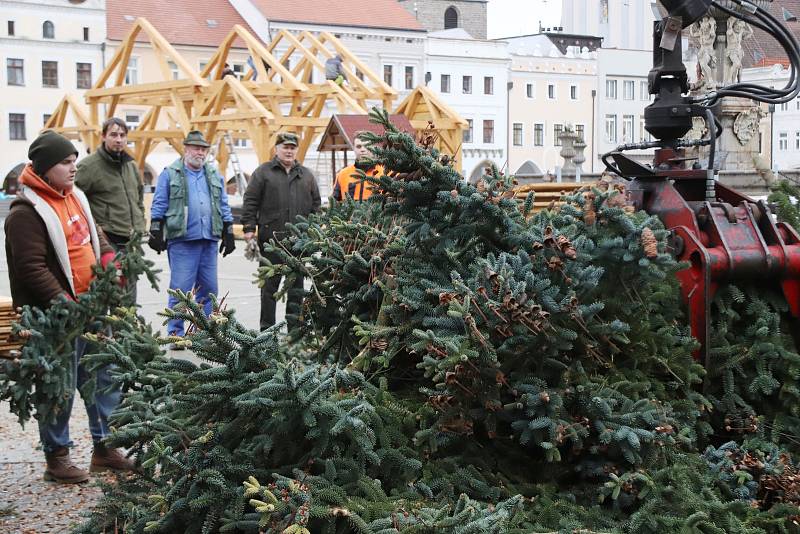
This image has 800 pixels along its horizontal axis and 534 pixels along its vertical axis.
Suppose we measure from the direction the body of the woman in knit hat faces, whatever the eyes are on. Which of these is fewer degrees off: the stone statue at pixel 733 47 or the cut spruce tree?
the cut spruce tree

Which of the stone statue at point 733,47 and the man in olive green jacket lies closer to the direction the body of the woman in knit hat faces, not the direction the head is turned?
the stone statue

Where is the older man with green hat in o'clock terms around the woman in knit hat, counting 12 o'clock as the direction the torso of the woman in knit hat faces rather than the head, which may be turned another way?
The older man with green hat is roughly at 8 o'clock from the woman in knit hat.

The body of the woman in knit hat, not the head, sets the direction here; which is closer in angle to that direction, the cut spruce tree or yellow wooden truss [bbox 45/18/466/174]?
the cut spruce tree

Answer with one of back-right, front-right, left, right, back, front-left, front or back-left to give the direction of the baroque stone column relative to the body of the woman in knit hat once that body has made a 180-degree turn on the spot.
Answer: right

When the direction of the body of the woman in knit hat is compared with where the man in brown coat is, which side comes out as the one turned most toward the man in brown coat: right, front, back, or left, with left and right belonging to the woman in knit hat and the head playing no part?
left

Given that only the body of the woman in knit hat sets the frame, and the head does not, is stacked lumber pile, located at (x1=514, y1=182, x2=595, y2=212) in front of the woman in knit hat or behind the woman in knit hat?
in front

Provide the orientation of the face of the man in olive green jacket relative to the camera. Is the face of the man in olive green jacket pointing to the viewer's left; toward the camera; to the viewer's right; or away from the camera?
toward the camera

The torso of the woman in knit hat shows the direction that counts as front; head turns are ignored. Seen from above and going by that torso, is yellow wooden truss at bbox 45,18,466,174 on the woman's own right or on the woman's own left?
on the woman's own left

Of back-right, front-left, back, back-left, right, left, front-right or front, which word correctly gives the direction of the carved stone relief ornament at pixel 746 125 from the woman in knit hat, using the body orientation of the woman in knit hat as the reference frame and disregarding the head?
left

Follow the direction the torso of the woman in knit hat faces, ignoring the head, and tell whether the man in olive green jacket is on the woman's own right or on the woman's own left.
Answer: on the woman's own left

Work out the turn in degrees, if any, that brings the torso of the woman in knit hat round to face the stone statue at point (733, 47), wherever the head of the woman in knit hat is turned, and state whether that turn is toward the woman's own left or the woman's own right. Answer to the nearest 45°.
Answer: approximately 90° to the woman's own left

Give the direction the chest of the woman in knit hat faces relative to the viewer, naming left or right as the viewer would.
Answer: facing the viewer and to the right of the viewer
